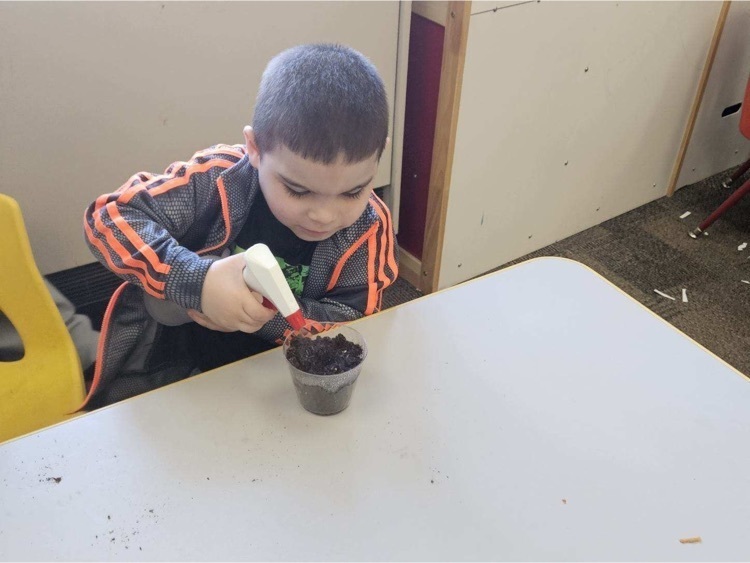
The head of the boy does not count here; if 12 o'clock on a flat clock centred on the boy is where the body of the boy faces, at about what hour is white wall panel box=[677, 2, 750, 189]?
The white wall panel is roughly at 9 o'clock from the boy.

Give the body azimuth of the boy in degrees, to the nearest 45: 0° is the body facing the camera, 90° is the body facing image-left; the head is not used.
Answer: approximately 315°

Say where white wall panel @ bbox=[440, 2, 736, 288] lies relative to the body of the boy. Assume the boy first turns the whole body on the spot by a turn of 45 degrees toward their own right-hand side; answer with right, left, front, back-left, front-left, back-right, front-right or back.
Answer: back-left

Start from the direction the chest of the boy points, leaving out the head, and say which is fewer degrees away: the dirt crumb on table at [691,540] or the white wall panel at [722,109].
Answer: the dirt crumb on table

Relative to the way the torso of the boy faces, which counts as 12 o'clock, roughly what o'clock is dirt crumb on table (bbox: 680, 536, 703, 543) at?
The dirt crumb on table is roughly at 12 o'clock from the boy.
